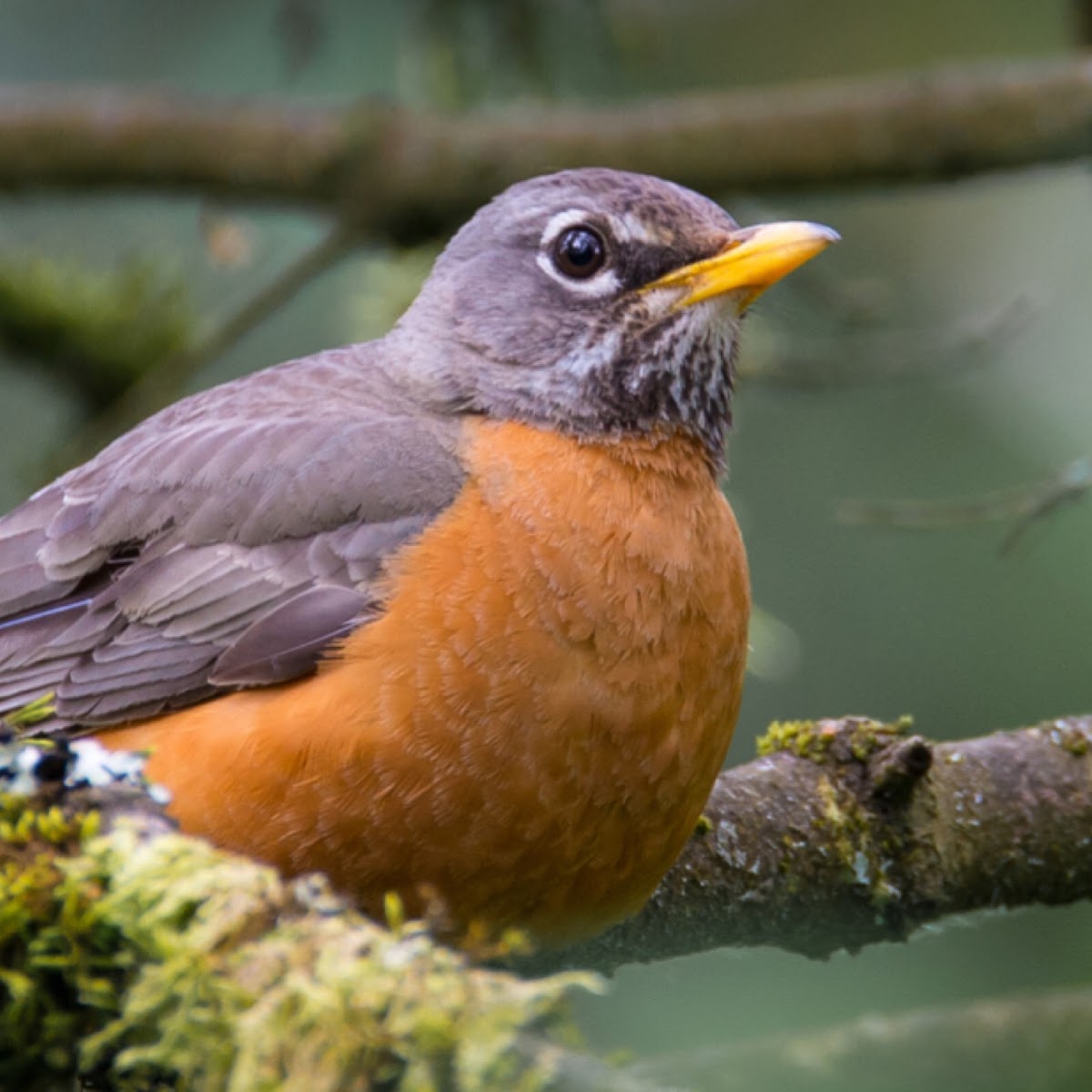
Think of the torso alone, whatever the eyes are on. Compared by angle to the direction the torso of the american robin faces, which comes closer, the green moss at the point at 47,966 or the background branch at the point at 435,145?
the green moss

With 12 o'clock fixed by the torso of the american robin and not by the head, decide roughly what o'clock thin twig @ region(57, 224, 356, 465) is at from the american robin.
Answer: The thin twig is roughly at 7 o'clock from the american robin.

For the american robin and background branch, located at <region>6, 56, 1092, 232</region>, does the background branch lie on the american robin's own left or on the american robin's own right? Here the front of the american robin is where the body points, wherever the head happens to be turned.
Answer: on the american robin's own left

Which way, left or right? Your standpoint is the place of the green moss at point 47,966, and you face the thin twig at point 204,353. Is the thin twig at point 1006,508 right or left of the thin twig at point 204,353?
right

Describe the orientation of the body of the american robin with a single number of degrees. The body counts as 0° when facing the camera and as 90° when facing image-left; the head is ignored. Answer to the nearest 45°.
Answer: approximately 315°

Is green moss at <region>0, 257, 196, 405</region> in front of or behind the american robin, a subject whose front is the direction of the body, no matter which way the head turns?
behind

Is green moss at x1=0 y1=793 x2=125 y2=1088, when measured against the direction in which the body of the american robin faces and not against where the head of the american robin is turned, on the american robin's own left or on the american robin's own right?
on the american robin's own right

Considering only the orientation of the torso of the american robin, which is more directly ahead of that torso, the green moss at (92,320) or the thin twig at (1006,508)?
the thin twig
